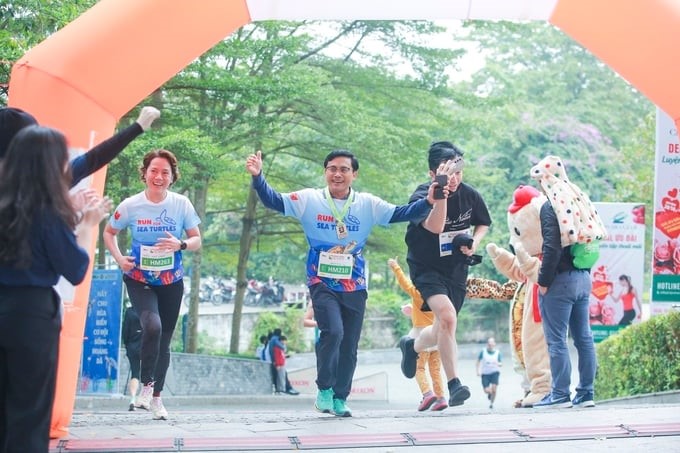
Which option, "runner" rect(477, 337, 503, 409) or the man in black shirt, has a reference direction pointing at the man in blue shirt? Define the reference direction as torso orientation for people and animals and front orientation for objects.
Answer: the runner

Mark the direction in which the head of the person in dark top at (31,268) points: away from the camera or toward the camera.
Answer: away from the camera

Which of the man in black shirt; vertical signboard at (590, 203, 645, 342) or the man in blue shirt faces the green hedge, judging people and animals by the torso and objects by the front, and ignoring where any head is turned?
the vertical signboard

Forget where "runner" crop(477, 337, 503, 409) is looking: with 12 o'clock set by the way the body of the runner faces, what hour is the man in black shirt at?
The man in black shirt is roughly at 12 o'clock from the runner.

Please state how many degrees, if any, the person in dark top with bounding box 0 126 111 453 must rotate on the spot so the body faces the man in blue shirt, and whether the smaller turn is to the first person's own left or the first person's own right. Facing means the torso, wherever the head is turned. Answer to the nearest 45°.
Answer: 0° — they already face them

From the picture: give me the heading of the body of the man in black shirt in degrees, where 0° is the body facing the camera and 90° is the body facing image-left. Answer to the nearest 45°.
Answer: approximately 315°

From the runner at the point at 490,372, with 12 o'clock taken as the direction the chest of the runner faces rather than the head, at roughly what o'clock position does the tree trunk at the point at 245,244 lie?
The tree trunk is roughly at 3 o'clock from the runner.
